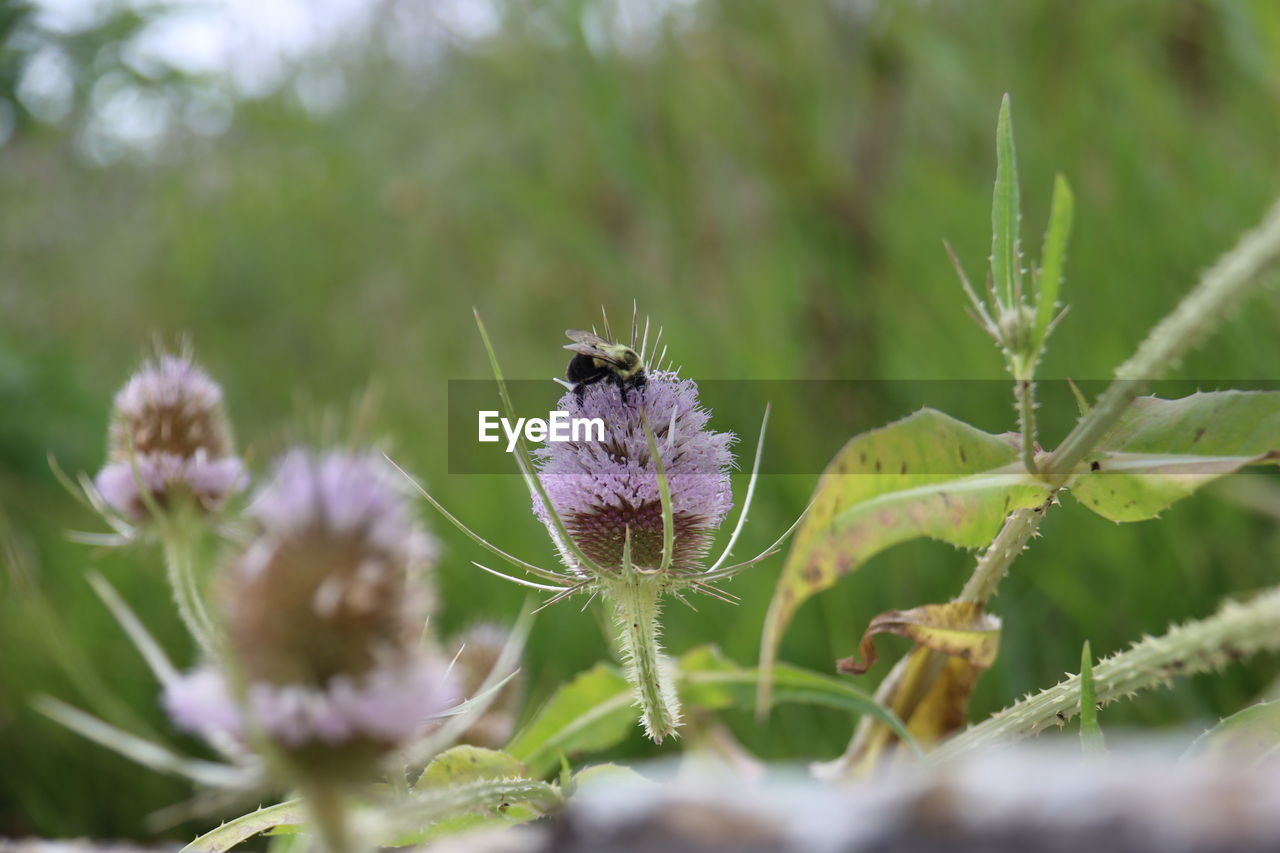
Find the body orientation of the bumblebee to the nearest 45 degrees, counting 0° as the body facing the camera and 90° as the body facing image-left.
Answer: approximately 270°
